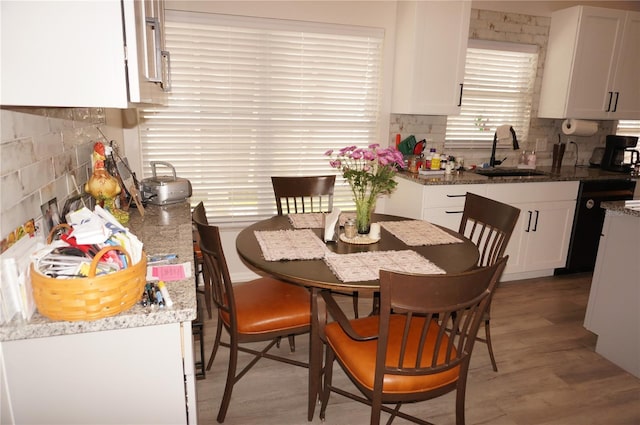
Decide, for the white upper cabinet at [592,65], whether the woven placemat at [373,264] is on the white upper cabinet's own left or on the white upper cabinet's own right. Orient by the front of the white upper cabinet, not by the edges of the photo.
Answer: on the white upper cabinet's own right

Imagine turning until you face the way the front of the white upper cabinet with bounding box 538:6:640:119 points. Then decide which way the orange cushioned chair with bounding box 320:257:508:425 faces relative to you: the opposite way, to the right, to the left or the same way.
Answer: the opposite way

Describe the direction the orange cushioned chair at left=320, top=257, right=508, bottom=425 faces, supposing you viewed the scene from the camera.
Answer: facing away from the viewer and to the left of the viewer

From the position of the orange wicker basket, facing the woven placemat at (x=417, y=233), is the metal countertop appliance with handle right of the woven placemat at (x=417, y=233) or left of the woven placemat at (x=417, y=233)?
left

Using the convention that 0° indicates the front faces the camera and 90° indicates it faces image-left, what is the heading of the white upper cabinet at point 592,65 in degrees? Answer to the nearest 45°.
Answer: approximately 315°

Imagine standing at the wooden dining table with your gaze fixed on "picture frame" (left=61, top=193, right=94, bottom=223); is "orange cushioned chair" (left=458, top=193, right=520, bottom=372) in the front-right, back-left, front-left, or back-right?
back-right

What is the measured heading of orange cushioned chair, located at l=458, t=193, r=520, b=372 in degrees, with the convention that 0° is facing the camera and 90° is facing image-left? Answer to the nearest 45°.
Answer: approximately 45°

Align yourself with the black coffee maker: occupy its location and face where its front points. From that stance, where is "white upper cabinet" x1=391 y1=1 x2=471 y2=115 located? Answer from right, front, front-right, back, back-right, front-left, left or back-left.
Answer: right

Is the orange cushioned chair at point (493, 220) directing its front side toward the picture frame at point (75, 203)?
yes

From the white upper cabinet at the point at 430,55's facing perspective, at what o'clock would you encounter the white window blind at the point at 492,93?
The white window blind is roughly at 9 o'clock from the white upper cabinet.

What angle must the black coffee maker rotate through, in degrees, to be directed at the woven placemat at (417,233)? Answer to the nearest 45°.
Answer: approximately 45° to its right
